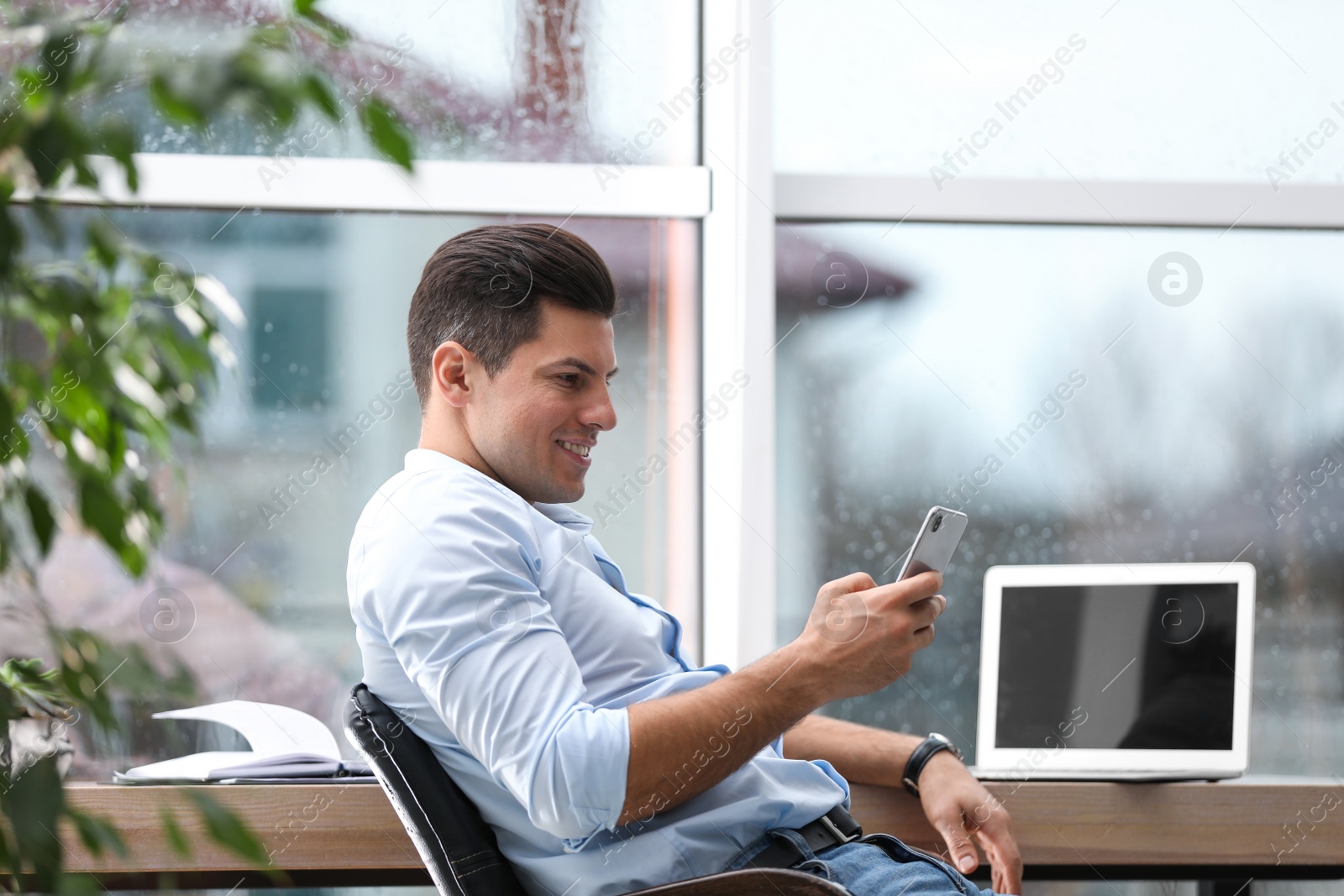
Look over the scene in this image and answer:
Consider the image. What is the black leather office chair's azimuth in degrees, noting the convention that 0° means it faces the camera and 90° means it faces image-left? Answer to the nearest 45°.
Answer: approximately 270°

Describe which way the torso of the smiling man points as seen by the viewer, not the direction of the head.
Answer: to the viewer's right

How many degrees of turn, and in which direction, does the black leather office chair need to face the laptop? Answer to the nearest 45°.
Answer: approximately 45° to its left

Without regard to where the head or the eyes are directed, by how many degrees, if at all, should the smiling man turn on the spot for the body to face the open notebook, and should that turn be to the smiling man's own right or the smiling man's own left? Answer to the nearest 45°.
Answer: approximately 135° to the smiling man's own left

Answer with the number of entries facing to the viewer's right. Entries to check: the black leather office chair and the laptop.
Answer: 1

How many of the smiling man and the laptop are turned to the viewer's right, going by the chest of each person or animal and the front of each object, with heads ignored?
1

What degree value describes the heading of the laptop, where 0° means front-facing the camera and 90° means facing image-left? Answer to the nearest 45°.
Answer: approximately 0°

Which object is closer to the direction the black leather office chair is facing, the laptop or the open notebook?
the laptop
